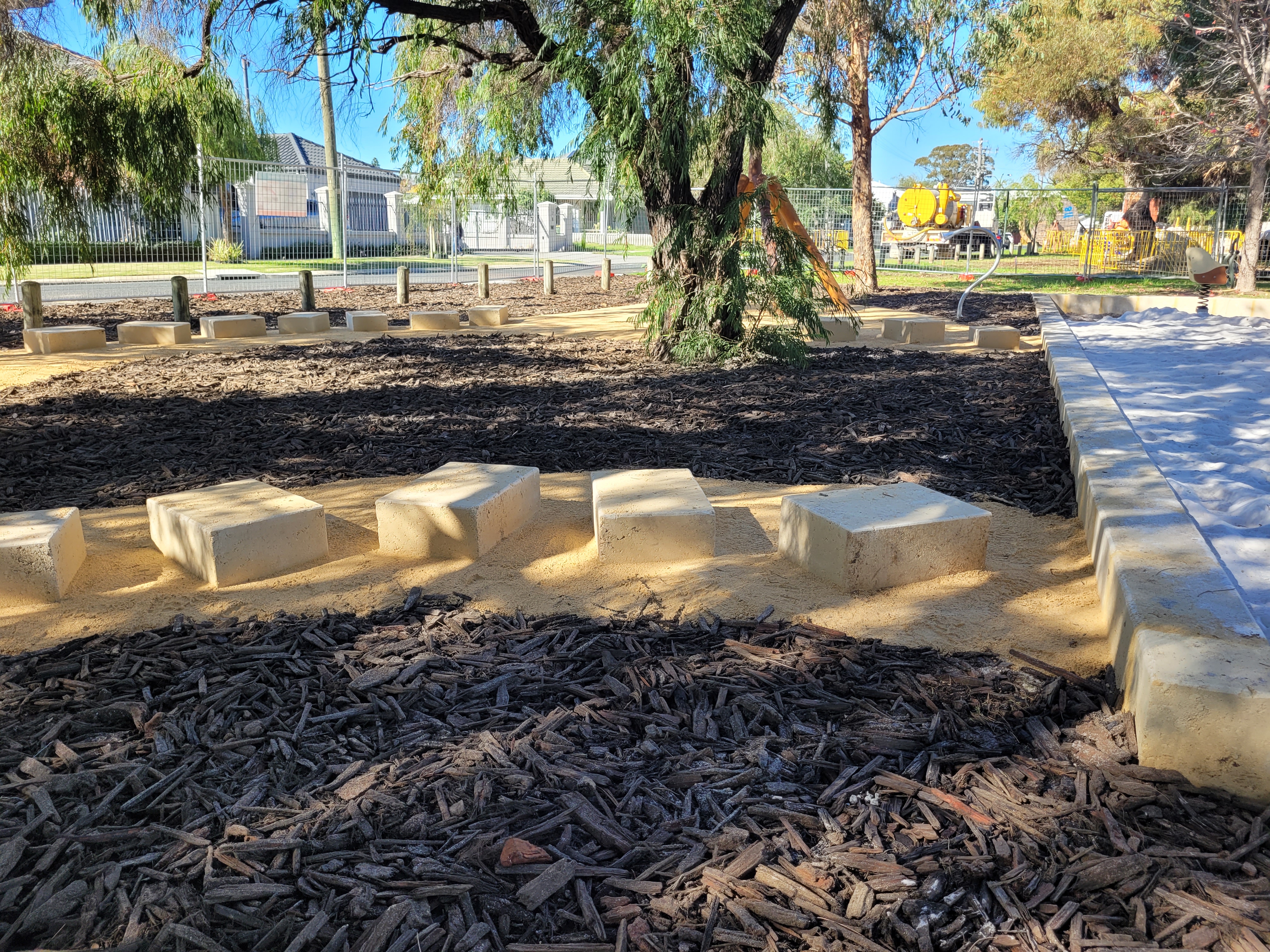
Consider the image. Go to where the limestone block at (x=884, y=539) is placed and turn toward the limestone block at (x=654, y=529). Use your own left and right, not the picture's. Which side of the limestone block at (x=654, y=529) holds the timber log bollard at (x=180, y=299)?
right

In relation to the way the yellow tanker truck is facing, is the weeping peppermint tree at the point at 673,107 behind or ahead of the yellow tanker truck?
behind

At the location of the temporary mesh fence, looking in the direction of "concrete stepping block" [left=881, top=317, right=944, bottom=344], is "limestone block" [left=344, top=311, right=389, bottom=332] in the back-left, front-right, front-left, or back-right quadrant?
front-right

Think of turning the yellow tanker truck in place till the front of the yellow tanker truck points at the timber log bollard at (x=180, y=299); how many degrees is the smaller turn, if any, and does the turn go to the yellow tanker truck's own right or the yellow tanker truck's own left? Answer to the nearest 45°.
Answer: approximately 135° to the yellow tanker truck's own right

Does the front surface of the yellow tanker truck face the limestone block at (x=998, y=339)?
no

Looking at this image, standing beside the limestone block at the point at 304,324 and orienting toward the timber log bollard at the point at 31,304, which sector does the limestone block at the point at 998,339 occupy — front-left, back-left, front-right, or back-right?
back-left

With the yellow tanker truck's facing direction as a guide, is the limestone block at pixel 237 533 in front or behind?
behind

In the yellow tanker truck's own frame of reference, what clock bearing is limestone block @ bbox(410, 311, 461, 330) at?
The limestone block is roughly at 5 o'clock from the yellow tanker truck.

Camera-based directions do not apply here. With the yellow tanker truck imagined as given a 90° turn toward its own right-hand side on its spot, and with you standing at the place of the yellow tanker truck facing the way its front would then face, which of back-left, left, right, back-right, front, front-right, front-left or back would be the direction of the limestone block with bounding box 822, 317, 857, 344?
front-right

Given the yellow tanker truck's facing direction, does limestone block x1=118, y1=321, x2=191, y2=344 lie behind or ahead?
behind

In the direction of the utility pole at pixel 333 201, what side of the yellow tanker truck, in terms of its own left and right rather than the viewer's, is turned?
back

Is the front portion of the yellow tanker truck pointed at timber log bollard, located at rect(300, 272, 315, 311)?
no

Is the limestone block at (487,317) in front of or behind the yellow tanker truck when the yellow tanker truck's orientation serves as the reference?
behind

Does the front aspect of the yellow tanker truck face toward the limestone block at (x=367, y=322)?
no

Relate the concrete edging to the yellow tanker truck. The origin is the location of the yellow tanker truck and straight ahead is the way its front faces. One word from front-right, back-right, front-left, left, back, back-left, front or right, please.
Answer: back-right

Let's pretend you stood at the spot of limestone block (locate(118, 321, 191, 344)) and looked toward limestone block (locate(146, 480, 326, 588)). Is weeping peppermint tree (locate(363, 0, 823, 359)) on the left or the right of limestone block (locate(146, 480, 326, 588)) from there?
left

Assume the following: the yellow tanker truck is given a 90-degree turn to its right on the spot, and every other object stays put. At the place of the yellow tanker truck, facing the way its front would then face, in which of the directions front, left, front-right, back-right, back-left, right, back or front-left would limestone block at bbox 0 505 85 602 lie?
front-right

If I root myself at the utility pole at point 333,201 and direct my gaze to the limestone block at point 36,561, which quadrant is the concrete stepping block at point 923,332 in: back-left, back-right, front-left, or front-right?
front-left

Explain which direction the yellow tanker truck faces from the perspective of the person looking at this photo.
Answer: facing away from the viewer and to the right of the viewer

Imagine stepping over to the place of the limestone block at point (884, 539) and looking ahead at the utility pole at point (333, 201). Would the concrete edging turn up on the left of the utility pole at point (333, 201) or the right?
right
